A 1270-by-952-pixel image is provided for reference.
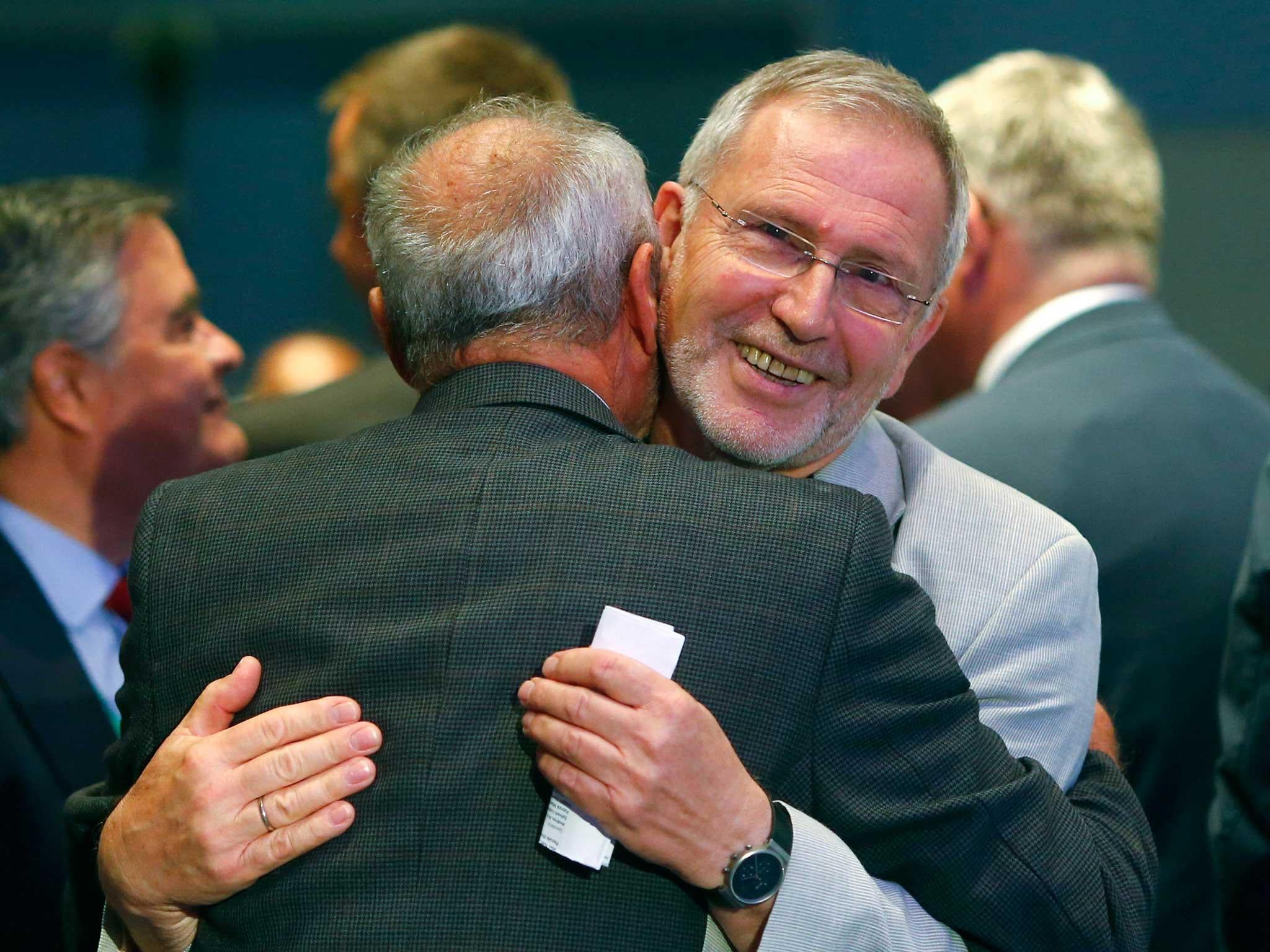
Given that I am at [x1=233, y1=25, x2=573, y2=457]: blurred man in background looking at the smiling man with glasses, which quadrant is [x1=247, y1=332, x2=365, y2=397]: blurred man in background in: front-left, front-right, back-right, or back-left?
back-left

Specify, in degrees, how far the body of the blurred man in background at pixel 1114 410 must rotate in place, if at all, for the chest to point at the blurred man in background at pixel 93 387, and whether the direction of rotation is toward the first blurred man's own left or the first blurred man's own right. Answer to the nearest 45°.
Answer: approximately 45° to the first blurred man's own left

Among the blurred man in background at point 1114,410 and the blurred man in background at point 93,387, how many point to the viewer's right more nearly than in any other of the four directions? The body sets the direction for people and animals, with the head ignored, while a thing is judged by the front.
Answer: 1

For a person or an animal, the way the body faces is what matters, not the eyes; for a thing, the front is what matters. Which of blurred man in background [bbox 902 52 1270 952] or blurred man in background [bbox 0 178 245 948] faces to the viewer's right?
blurred man in background [bbox 0 178 245 948]

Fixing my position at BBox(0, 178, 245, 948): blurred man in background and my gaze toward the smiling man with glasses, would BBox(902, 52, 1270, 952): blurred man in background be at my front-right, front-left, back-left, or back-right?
front-left

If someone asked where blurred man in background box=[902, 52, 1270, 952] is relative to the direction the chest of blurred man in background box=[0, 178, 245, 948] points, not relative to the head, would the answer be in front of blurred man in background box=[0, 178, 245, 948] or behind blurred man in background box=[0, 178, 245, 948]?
in front

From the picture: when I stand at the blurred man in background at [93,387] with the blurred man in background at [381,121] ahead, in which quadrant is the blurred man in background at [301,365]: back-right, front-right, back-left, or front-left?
front-left

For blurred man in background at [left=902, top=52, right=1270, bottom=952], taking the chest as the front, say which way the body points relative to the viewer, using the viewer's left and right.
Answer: facing away from the viewer and to the left of the viewer

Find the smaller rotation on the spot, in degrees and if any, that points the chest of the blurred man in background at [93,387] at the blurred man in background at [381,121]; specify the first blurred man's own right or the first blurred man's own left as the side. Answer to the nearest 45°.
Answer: approximately 45° to the first blurred man's own left

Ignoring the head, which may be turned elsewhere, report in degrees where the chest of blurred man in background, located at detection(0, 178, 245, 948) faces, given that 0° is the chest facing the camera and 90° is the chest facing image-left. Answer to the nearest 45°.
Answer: approximately 270°

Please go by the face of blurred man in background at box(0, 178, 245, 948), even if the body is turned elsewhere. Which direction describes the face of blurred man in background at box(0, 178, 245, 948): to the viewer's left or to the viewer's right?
to the viewer's right

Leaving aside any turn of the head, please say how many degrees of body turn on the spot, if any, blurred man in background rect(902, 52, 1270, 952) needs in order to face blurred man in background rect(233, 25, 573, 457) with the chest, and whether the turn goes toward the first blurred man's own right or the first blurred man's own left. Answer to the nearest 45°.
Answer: approximately 45° to the first blurred man's own left

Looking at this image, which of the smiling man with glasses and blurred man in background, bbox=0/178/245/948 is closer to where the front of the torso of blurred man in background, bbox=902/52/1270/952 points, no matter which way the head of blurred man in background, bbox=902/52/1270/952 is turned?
the blurred man in background

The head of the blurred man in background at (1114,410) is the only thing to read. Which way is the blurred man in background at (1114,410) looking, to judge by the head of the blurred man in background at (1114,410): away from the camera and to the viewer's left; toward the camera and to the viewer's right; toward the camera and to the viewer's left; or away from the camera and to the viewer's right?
away from the camera and to the viewer's left
